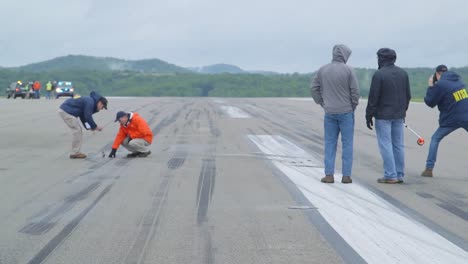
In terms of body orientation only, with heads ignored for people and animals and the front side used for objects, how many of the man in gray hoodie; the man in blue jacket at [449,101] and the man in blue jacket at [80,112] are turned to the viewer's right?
1

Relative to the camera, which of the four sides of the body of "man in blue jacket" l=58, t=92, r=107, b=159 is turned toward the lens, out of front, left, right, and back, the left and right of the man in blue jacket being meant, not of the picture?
right

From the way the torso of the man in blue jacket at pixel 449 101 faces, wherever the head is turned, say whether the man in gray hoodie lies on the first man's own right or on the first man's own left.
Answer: on the first man's own left

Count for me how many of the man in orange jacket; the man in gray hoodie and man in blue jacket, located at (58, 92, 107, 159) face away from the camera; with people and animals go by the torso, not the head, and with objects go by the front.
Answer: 1

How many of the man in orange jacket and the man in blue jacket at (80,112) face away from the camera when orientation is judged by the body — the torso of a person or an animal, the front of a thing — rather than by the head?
0

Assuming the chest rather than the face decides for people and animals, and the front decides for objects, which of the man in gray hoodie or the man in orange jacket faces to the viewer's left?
the man in orange jacket

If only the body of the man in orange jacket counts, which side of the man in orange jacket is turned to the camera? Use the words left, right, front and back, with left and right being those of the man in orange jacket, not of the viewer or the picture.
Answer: left

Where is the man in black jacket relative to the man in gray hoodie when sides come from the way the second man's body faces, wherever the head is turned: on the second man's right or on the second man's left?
on the second man's right

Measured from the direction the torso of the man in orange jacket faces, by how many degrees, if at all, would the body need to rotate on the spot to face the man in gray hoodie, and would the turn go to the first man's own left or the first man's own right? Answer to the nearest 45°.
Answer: approximately 135° to the first man's own left

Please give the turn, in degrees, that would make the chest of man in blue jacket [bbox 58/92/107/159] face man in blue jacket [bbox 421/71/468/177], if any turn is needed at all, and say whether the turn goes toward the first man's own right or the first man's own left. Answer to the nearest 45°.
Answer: approximately 45° to the first man's own right

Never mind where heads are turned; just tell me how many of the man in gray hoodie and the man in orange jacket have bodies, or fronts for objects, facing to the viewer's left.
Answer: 1

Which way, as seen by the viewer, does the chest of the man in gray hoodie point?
away from the camera

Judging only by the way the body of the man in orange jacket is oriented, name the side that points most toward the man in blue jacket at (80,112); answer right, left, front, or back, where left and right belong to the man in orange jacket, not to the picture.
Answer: front

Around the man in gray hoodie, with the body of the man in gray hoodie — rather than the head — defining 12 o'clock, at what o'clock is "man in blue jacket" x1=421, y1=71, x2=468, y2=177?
The man in blue jacket is roughly at 2 o'clock from the man in gray hoodie.
